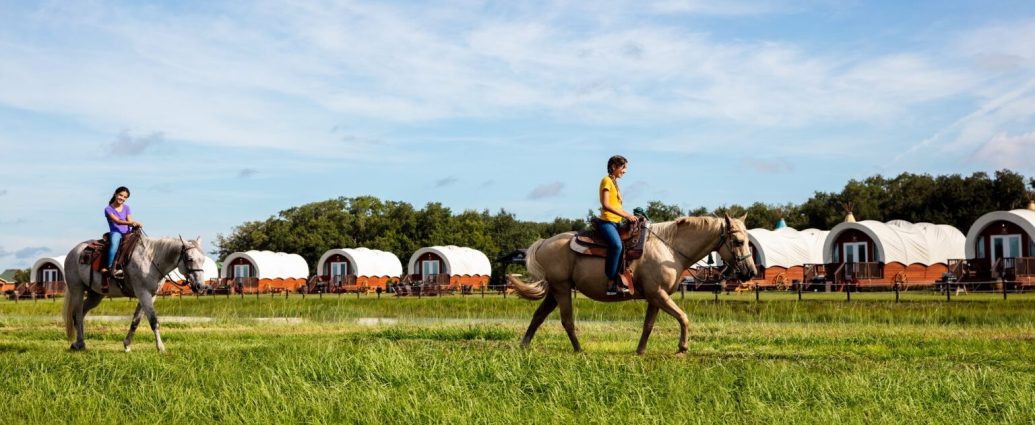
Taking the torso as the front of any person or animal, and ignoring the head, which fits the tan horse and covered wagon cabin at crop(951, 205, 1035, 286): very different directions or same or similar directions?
very different directions

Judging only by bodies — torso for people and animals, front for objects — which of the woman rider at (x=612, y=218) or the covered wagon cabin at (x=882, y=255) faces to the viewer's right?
the woman rider

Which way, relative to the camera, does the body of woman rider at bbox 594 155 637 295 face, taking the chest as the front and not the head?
to the viewer's right

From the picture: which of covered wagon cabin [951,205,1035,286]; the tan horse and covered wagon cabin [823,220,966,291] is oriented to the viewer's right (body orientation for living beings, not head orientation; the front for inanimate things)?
the tan horse

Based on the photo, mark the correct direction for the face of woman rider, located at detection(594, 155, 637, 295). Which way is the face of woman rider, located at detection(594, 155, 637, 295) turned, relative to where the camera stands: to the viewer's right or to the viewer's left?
to the viewer's right

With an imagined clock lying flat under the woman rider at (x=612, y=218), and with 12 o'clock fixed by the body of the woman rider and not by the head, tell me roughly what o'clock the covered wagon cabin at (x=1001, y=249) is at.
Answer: The covered wagon cabin is roughly at 10 o'clock from the woman rider.

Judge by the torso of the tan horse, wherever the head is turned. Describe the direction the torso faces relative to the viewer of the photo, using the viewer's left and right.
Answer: facing to the right of the viewer

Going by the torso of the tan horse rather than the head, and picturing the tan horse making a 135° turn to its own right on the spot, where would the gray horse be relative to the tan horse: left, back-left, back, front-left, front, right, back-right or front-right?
front-right

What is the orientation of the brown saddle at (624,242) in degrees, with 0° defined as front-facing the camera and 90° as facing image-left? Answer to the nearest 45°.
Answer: approximately 270°

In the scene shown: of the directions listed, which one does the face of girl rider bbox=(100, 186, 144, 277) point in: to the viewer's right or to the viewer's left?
to the viewer's right

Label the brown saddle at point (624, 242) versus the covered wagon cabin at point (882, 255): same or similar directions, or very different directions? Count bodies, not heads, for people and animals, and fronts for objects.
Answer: very different directions

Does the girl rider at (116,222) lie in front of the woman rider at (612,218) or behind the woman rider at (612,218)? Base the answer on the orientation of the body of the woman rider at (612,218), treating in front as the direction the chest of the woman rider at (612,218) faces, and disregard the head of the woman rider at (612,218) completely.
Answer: behind
